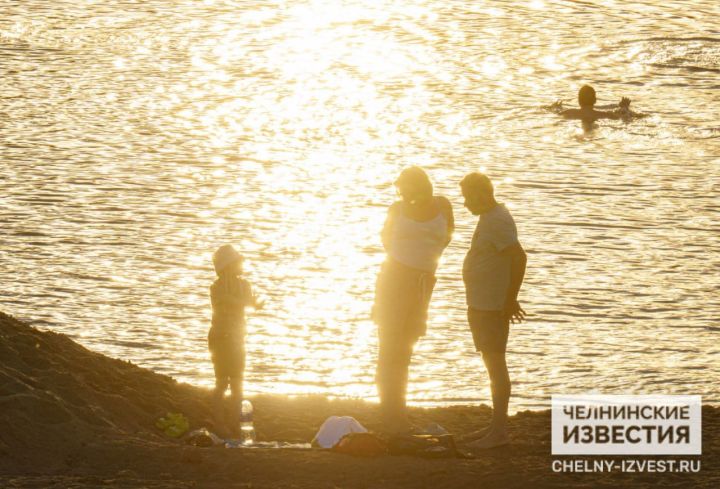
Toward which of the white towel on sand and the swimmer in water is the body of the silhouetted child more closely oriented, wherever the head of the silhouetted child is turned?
the white towel on sand

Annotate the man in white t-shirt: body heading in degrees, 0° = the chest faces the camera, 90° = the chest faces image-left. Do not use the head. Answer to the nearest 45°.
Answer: approximately 90°

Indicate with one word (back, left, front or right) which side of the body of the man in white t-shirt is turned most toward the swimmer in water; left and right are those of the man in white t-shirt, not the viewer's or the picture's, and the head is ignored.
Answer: right

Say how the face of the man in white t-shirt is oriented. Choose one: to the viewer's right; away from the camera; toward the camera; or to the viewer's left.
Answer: to the viewer's left

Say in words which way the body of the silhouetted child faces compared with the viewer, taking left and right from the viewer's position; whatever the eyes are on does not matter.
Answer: facing the viewer and to the right of the viewer

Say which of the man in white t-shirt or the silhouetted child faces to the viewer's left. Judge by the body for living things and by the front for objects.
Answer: the man in white t-shirt

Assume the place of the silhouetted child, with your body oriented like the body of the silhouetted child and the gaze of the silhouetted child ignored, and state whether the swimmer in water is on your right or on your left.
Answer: on your left

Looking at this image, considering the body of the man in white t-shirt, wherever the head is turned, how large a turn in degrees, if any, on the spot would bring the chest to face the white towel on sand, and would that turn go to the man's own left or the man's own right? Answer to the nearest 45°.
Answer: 0° — they already face it

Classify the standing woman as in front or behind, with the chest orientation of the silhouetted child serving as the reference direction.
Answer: in front

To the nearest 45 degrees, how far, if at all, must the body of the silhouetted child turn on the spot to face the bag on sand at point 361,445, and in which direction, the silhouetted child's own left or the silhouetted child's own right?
0° — they already face it

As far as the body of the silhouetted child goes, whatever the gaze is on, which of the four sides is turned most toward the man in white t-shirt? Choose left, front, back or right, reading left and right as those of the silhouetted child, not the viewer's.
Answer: front

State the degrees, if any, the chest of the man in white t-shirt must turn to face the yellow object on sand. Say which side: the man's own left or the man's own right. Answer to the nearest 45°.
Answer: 0° — they already face it

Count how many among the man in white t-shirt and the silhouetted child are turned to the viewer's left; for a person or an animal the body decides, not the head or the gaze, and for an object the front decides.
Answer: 1

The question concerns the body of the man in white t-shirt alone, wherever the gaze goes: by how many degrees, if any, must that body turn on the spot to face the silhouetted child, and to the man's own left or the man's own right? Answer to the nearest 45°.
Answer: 0° — they already face them
